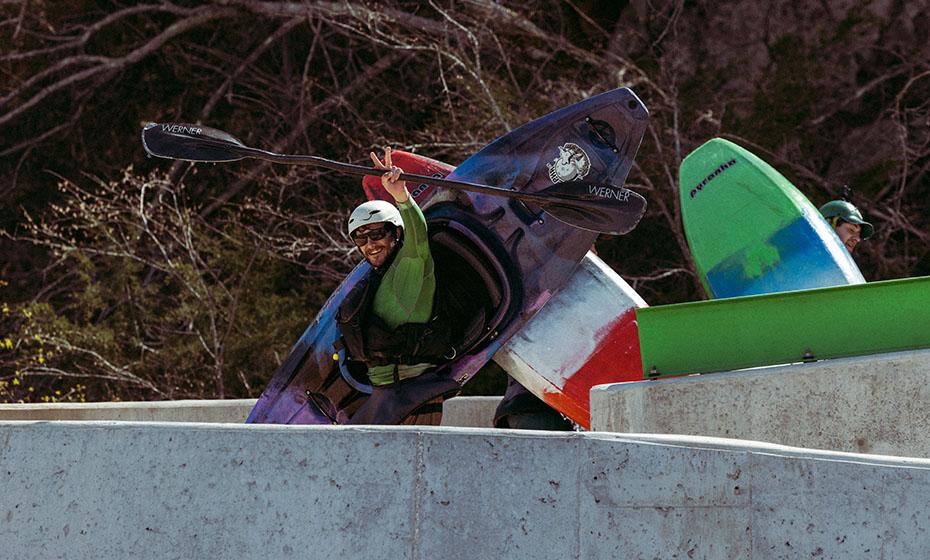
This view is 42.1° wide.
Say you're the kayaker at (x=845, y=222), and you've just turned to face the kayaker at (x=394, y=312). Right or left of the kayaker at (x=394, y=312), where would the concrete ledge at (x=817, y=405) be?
left

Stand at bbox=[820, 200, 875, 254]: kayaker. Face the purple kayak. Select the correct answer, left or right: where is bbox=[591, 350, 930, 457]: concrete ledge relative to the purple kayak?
left

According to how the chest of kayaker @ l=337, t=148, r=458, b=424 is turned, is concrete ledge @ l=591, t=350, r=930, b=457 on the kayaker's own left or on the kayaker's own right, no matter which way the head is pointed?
on the kayaker's own left

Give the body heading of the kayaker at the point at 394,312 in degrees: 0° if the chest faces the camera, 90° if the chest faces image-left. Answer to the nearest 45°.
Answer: approximately 45°
